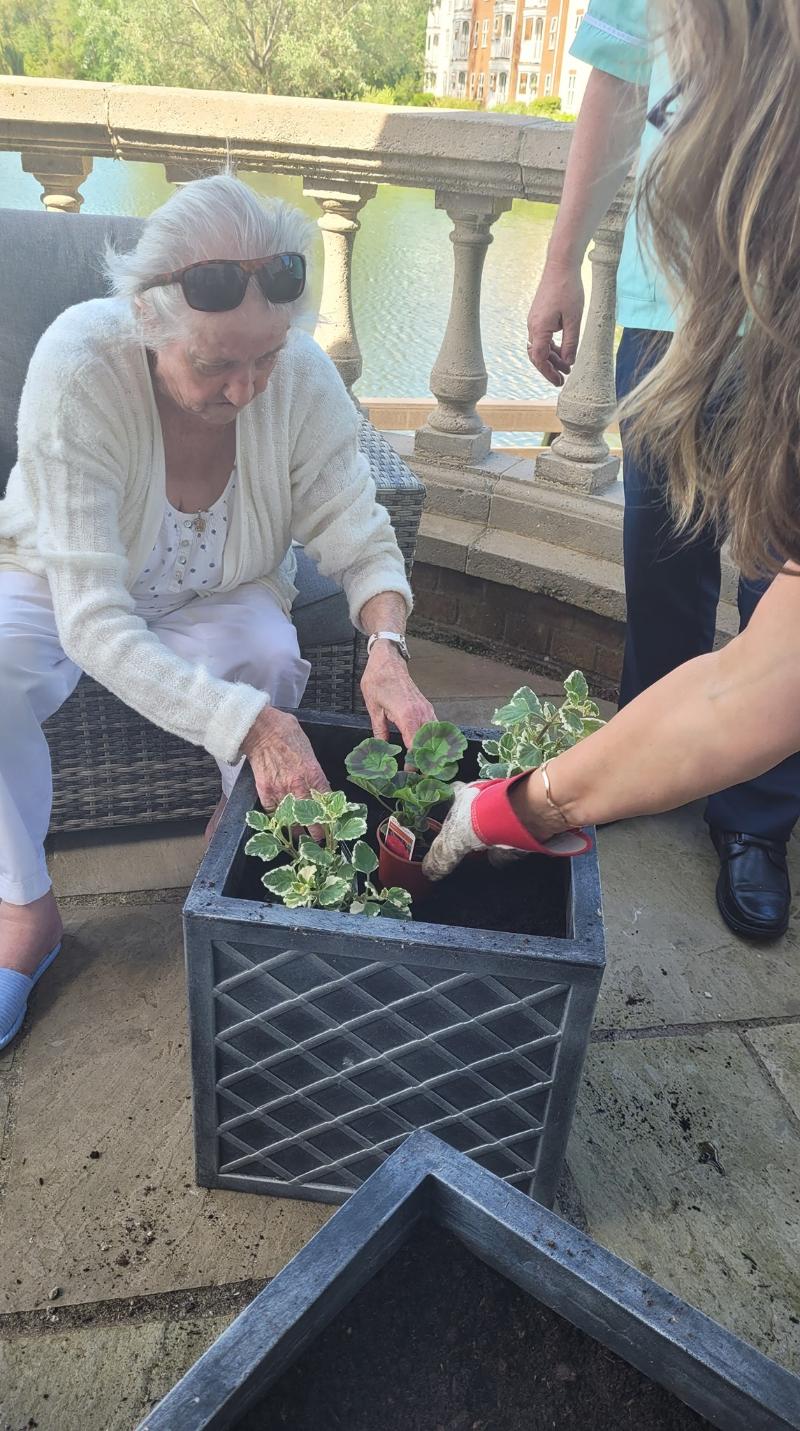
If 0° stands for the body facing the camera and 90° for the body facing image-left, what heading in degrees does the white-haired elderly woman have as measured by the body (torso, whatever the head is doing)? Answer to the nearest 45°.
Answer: approximately 315°

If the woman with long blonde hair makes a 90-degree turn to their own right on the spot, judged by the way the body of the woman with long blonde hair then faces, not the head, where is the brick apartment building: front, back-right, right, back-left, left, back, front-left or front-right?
front

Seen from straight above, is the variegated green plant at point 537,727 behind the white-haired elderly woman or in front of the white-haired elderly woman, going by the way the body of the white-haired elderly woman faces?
in front

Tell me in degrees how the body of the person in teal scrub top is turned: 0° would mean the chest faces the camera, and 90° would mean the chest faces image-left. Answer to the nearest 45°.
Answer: approximately 0°

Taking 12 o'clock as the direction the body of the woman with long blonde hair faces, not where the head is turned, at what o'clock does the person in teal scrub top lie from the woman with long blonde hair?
The person in teal scrub top is roughly at 3 o'clock from the woman with long blonde hair.

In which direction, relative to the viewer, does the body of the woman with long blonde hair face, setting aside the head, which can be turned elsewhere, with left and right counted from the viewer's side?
facing to the left of the viewer

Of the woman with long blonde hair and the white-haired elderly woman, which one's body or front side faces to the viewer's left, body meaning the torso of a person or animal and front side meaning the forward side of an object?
the woman with long blonde hair

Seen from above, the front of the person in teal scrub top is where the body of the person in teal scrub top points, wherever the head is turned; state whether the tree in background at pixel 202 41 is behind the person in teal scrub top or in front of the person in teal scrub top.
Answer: behind

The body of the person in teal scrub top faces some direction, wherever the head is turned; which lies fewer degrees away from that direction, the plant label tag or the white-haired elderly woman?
the plant label tag

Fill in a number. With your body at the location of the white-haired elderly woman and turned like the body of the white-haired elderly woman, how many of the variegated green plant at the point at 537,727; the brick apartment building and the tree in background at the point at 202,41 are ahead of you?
1

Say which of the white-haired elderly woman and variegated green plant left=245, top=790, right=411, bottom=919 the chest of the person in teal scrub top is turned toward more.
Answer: the variegated green plant
